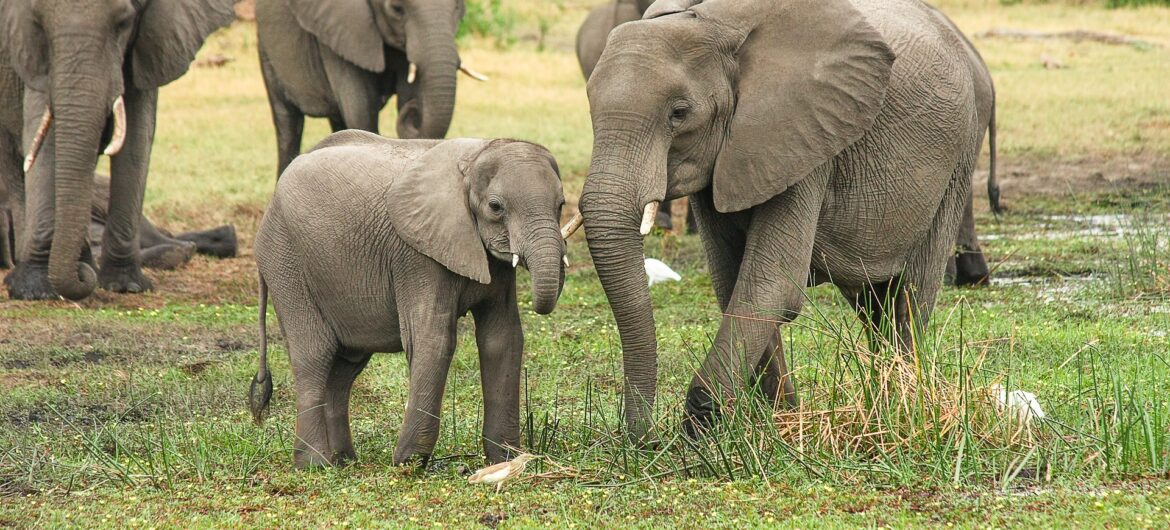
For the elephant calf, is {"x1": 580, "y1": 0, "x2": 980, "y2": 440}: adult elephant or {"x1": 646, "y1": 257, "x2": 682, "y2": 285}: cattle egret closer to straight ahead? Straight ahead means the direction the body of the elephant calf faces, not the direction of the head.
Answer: the adult elephant

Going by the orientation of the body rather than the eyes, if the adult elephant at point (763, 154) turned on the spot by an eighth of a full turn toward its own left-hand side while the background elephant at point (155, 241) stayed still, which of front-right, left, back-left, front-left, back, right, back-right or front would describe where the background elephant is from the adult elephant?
back-right

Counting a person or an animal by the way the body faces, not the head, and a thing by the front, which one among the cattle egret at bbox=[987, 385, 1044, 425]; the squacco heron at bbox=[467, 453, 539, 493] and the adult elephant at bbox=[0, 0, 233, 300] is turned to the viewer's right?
the squacco heron at bbox=[467, 453, 539, 493]

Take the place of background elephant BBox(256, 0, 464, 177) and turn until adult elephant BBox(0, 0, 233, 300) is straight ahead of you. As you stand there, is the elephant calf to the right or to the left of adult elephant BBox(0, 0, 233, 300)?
left

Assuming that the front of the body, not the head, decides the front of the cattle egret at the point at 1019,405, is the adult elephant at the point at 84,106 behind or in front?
in front

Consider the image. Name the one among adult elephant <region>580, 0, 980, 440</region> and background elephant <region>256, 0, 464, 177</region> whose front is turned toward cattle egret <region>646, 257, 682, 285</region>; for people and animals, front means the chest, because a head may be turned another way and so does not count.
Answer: the background elephant

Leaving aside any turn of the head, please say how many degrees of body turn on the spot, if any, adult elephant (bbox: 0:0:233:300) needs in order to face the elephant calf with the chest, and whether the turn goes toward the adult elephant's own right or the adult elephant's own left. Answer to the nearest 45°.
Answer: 0° — it already faces it
